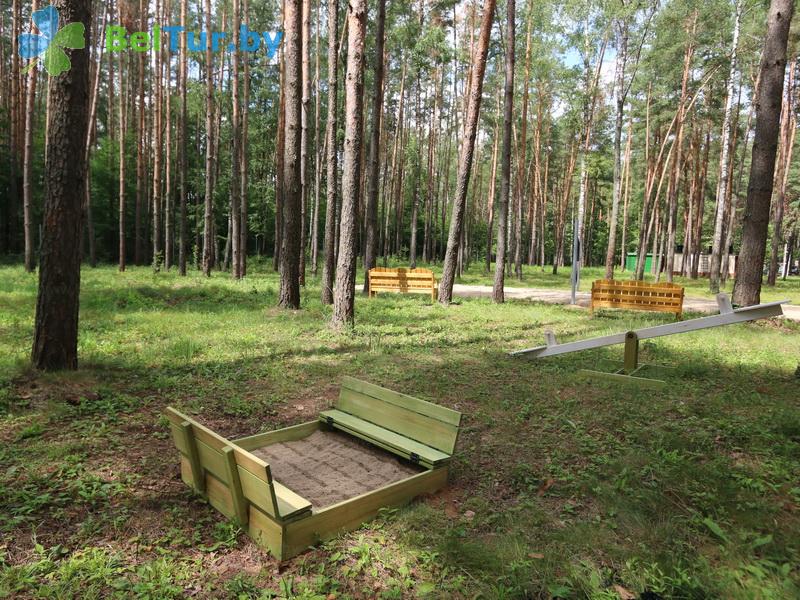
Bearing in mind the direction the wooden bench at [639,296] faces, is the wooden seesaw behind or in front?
behind

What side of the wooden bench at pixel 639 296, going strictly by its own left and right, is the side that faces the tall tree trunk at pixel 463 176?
left

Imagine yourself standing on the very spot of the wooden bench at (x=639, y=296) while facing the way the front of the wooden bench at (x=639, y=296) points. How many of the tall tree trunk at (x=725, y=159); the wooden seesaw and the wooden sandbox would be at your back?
2

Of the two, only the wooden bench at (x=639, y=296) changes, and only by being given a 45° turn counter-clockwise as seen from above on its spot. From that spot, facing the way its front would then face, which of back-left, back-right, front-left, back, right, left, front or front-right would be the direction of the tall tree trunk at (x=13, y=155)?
front-left

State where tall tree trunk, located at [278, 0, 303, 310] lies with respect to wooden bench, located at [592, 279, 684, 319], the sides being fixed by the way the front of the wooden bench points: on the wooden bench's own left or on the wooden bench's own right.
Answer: on the wooden bench's own left

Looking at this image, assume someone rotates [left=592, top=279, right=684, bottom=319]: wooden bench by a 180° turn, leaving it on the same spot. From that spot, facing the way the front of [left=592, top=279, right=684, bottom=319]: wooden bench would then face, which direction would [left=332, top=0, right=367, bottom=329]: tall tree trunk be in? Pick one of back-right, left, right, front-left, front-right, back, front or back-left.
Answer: front-right
